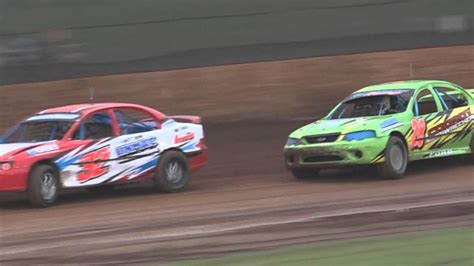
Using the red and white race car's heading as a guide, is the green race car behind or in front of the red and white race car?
behind

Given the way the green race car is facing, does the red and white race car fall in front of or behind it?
in front

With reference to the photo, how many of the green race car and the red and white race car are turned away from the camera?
0

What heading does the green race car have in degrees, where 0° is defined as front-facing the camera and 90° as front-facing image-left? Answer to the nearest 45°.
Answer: approximately 45°
